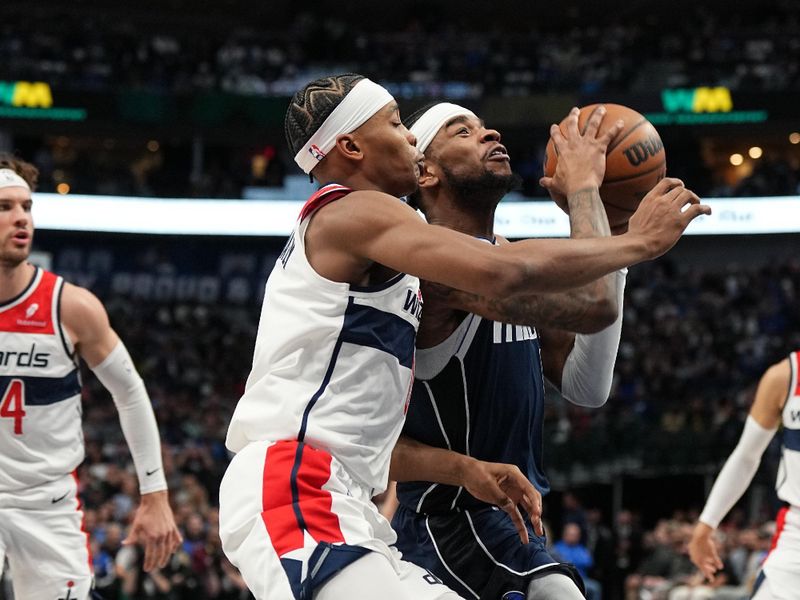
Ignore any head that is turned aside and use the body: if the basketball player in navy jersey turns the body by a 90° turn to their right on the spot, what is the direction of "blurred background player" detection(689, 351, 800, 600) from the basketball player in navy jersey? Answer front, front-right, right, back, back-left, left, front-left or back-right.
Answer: back

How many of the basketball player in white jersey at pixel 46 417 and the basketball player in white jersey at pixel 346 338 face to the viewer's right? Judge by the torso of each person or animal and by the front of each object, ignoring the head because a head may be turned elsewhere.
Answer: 1

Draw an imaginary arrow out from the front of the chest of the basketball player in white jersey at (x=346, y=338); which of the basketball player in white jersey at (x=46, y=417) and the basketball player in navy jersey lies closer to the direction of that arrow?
the basketball player in navy jersey

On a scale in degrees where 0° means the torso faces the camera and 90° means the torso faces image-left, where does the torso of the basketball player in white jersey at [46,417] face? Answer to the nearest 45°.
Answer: approximately 0°

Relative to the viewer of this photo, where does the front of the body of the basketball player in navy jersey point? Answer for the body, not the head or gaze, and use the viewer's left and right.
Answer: facing the viewer and to the right of the viewer

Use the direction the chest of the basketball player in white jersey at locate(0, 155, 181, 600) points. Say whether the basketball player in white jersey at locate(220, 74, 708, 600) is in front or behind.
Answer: in front

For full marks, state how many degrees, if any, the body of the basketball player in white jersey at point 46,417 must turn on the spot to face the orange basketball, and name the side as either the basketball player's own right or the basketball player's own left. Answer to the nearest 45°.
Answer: approximately 45° to the basketball player's own left

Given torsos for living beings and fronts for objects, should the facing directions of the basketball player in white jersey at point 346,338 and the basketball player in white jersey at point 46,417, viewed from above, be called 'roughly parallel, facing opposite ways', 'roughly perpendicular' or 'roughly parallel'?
roughly perpendicular

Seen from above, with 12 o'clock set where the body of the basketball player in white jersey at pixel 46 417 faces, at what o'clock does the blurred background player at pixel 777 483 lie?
The blurred background player is roughly at 9 o'clock from the basketball player in white jersey.

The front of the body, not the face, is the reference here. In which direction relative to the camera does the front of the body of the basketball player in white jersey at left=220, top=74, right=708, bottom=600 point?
to the viewer's right

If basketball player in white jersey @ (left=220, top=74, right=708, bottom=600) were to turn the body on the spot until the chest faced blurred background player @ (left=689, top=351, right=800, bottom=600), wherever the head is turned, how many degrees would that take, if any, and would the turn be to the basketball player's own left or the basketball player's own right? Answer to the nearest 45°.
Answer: approximately 45° to the basketball player's own left

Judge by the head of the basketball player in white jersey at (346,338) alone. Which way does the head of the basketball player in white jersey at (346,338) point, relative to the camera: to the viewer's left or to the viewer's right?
to the viewer's right

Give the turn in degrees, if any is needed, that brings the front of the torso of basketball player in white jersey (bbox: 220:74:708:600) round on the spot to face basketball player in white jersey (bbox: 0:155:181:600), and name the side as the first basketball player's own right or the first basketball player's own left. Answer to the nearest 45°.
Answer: approximately 135° to the first basketball player's own left

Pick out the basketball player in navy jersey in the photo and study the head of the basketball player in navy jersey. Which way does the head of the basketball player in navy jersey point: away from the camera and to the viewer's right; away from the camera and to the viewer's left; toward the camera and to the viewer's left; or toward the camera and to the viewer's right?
toward the camera and to the viewer's right

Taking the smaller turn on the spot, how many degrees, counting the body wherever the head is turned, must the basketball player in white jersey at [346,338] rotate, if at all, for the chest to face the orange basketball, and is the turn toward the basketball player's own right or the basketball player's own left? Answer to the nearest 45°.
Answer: approximately 45° to the basketball player's own left
